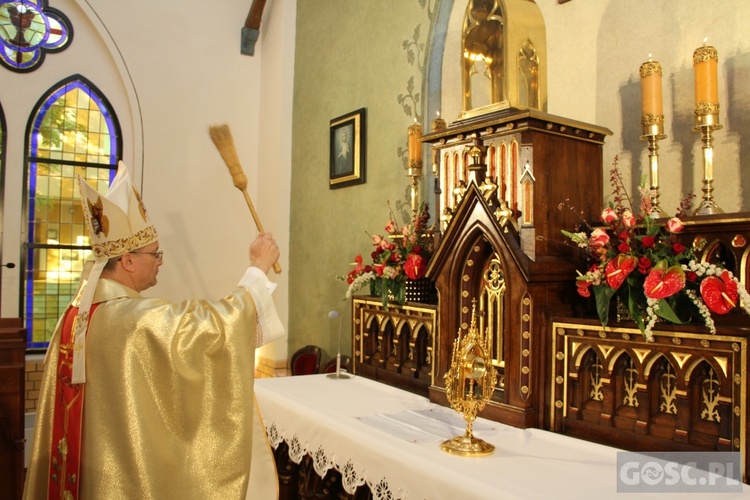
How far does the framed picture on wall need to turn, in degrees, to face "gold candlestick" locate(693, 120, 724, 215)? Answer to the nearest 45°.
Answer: approximately 90° to its left

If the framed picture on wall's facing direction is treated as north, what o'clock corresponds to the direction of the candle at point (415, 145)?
The candle is roughly at 10 o'clock from the framed picture on wall.

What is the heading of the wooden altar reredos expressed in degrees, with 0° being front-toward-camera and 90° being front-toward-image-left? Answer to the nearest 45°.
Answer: approximately 45°

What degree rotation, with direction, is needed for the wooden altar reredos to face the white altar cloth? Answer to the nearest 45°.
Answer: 0° — it already faces it

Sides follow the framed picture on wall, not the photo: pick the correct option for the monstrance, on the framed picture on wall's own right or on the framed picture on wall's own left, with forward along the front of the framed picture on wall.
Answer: on the framed picture on wall's own left

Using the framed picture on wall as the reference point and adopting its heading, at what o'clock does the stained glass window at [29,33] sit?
The stained glass window is roughly at 2 o'clock from the framed picture on wall.

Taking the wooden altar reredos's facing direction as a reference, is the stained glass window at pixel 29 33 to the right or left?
on its right

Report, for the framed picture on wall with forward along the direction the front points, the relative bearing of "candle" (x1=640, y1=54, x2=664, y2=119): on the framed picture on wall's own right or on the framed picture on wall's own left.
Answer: on the framed picture on wall's own left

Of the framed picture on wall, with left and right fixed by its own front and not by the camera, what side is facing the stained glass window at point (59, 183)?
front
